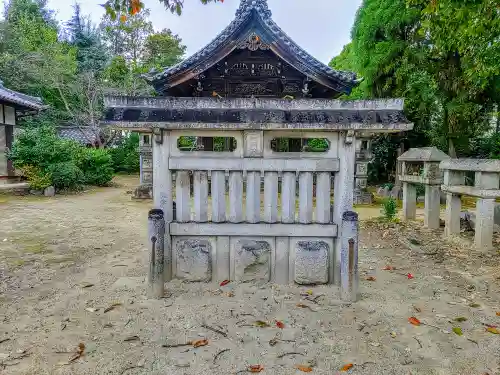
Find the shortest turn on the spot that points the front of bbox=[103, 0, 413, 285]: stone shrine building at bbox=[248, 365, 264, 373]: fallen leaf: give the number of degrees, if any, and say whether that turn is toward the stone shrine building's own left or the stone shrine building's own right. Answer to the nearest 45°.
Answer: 0° — it already faces it

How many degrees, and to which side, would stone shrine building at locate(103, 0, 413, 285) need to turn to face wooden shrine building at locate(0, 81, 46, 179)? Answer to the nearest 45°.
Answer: approximately 135° to its right

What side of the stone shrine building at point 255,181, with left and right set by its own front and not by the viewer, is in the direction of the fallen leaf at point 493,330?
left

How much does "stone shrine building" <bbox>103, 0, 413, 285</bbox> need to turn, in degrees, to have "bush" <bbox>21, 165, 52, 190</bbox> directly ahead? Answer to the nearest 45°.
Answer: approximately 135° to its right

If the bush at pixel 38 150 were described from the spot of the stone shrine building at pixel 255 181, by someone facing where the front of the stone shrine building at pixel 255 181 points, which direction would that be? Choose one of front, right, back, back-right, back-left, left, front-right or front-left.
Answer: back-right

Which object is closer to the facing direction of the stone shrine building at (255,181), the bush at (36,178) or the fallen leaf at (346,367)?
the fallen leaf

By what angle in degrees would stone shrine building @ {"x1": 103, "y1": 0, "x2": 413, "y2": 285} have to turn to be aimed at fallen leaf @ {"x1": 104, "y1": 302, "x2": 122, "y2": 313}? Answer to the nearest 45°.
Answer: approximately 90° to its right

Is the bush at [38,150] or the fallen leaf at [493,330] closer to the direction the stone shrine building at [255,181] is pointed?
the fallen leaf

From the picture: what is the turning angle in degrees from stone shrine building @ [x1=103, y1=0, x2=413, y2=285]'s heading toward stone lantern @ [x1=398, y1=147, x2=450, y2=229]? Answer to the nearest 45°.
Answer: approximately 135° to its left

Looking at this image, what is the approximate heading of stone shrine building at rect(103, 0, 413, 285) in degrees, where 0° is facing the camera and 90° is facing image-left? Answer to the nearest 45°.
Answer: approximately 0°
